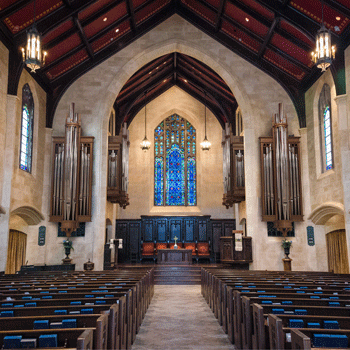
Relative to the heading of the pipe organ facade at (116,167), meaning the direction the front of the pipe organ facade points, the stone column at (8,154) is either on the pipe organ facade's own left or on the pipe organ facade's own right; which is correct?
on the pipe organ facade's own right

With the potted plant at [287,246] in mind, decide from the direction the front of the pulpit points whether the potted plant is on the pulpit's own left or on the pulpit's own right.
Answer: on the pulpit's own left

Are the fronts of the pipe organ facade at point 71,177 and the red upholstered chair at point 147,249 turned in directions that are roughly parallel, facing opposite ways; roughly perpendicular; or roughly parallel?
roughly parallel

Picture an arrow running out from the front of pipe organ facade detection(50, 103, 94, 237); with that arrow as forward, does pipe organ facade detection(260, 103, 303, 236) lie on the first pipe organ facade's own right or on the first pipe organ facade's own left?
on the first pipe organ facade's own left

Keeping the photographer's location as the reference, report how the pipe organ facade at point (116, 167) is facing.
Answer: facing to the right of the viewer

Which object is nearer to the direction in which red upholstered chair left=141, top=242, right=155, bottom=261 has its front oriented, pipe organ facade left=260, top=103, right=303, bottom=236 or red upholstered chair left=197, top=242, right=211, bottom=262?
the pipe organ facade

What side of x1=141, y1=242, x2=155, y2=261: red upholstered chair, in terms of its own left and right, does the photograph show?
front

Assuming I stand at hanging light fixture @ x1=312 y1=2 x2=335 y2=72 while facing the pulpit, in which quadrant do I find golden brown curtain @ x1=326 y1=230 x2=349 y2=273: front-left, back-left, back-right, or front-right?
front-right

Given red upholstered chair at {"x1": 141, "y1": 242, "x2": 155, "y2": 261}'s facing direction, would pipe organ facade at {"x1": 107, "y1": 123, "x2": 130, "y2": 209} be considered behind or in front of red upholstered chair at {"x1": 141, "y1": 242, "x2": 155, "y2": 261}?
in front

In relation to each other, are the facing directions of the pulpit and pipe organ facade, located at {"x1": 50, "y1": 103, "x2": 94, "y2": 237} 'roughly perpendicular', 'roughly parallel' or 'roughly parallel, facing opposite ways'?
roughly parallel

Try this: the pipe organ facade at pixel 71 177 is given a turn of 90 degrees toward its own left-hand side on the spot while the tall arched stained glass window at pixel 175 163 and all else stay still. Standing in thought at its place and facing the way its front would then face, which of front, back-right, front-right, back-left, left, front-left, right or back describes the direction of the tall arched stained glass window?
front-left

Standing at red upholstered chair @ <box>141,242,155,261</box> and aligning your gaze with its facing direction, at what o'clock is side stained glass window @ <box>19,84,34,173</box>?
The side stained glass window is roughly at 1 o'clock from the red upholstered chair.

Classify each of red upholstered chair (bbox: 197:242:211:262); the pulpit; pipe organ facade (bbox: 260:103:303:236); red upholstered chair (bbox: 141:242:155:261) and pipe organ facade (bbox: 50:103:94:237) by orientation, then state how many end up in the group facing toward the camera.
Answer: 5

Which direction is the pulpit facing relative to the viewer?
toward the camera

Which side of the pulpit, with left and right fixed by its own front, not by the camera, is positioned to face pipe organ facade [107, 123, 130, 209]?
right

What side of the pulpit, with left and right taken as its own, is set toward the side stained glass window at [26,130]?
right

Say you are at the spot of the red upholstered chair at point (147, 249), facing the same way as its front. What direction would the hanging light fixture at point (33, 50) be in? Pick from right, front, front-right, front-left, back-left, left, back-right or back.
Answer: front

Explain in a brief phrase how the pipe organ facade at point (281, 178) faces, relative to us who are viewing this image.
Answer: facing the viewer
